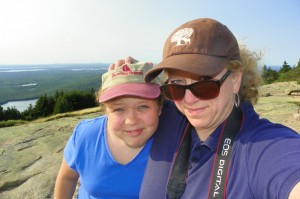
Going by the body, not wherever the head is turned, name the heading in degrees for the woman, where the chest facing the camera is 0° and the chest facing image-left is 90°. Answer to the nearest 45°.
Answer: approximately 45°
